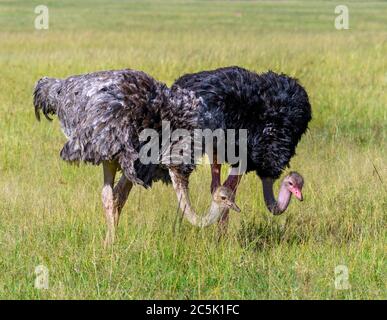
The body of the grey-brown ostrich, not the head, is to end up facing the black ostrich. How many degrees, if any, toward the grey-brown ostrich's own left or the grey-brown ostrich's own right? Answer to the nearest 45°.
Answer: approximately 45° to the grey-brown ostrich's own left

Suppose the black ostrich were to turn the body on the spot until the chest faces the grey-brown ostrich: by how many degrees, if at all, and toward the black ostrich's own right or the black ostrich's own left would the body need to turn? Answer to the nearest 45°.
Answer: approximately 135° to the black ostrich's own right

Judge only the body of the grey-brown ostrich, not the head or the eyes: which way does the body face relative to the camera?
to the viewer's right

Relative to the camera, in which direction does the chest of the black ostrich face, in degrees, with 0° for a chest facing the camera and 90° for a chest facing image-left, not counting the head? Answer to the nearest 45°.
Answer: approximately 270°

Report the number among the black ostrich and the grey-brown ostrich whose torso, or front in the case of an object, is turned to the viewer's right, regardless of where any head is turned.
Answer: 2
